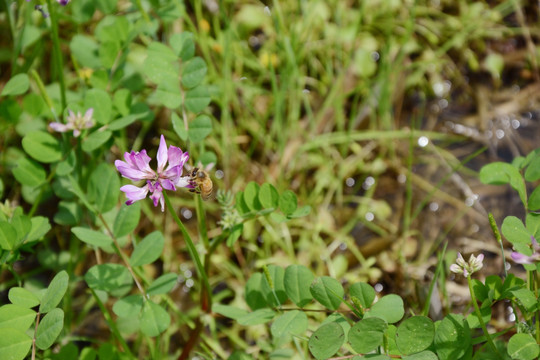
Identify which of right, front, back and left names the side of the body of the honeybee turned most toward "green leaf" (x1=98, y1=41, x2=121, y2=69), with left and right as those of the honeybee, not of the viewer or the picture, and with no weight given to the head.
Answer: right

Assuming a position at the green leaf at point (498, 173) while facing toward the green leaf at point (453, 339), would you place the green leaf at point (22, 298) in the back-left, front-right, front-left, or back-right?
front-right

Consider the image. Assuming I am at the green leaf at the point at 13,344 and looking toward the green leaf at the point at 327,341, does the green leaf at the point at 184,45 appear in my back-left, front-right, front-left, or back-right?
front-left

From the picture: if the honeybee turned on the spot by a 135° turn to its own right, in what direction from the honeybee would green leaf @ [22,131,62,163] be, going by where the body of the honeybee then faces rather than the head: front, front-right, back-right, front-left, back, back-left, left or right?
left

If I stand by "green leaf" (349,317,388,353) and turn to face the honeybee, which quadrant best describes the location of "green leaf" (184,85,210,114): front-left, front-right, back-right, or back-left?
front-right

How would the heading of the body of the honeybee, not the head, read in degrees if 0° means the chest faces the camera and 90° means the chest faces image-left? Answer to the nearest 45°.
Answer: approximately 90°

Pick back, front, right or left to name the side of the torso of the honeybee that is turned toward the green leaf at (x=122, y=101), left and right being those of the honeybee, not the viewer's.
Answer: right
